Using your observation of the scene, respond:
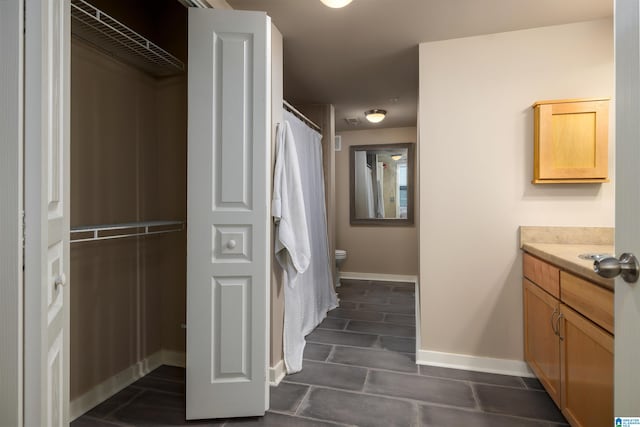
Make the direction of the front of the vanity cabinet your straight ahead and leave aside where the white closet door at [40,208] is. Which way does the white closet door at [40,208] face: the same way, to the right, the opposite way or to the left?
the opposite way

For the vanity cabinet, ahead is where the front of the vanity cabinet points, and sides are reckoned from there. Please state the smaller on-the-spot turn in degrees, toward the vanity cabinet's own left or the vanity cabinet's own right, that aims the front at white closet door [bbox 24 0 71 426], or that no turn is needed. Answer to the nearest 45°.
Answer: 0° — it already faces it

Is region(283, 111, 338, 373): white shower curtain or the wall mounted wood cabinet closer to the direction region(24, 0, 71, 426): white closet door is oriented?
the wall mounted wood cabinet

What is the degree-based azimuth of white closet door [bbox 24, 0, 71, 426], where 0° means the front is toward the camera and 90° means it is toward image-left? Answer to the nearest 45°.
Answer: approximately 315°

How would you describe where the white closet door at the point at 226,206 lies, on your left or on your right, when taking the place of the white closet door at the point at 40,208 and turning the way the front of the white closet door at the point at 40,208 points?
on your left

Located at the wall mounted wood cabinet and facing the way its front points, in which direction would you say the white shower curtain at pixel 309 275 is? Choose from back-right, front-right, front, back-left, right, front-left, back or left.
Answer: right

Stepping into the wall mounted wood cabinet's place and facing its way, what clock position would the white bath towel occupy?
The white bath towel is roughly at 2 o'clock from the wall mounted wood cabinet.
